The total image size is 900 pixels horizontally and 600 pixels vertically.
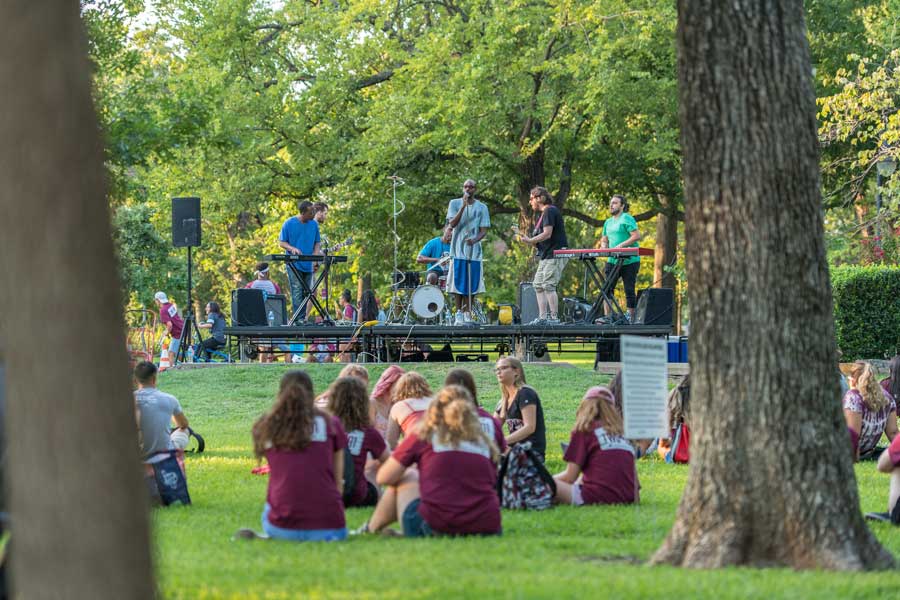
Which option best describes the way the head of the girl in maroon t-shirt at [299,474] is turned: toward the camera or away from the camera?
away from the camera

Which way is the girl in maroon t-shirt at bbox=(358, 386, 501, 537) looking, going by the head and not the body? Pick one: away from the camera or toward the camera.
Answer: away from the camera

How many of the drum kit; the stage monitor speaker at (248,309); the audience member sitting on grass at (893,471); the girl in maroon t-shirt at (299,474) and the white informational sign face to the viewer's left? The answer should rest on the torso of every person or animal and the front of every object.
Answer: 1

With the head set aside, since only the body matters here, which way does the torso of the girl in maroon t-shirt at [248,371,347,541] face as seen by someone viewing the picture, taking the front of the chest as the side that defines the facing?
away from the camera

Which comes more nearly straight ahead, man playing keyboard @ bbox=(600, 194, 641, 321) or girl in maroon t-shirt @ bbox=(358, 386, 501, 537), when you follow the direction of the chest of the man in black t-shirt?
the girl in maroon t-shirt

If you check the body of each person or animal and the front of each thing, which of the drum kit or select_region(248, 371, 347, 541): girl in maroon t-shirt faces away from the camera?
the girl in maroon t-shirt

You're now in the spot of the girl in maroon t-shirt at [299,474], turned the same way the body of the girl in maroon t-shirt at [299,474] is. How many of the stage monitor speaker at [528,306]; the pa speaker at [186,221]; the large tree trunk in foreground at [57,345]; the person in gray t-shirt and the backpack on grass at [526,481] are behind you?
1

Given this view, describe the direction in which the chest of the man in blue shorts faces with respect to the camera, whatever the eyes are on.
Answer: toward the camera

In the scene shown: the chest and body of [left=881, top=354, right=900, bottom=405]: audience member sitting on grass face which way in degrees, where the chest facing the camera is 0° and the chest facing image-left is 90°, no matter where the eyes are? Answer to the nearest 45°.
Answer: approximately 135°

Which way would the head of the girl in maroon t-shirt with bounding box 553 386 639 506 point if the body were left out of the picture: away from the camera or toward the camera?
away from the camera

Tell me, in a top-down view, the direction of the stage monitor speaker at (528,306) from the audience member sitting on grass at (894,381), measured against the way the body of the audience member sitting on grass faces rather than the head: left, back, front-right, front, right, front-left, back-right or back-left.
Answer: front

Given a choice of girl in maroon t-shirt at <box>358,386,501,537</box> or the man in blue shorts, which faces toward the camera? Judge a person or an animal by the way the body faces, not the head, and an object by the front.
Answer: the man in blue shorts

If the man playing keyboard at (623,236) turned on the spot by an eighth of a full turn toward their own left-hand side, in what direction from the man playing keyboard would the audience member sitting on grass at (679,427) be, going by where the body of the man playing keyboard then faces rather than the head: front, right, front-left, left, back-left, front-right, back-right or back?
front

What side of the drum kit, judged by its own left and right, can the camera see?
front

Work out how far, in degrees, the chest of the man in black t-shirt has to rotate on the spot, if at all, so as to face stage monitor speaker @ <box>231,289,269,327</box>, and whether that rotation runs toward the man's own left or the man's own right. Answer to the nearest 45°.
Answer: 0° — they already face it

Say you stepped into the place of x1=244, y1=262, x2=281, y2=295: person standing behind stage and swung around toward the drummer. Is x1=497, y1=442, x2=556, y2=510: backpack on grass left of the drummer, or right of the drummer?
right

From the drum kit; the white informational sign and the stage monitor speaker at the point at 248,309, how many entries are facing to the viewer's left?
0
